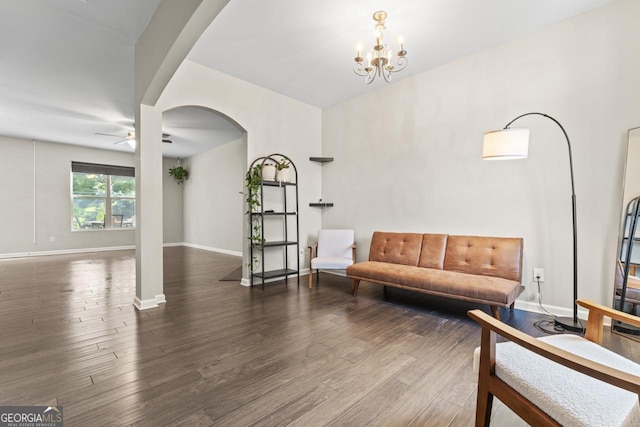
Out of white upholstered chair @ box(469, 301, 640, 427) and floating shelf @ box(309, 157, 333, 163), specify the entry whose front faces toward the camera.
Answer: the floating shelf

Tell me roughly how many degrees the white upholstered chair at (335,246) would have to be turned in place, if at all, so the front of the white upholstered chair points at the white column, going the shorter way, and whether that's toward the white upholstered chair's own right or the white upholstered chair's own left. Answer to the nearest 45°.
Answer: approximately 45° to the white upholstered chair's own right

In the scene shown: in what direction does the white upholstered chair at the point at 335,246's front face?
toward the camera

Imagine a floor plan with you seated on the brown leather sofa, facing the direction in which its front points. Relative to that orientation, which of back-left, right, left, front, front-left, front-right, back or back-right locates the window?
front-right

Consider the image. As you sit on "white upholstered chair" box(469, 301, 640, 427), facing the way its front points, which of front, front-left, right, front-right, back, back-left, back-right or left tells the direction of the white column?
front-left

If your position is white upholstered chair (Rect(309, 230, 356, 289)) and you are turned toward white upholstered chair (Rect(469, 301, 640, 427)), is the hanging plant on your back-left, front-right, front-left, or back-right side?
back-right

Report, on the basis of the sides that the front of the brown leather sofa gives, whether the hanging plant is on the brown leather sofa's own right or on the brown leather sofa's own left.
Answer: on the brown leather sofa's own right

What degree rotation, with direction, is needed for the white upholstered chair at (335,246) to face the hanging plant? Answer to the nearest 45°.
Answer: approximately 135° to its right

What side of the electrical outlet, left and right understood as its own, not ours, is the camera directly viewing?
front

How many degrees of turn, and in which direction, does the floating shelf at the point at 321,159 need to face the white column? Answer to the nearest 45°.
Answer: approximately 45° to its right

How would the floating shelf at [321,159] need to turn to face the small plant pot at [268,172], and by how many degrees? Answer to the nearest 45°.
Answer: approximately 45° to its right

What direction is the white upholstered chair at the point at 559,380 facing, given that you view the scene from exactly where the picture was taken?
facing away from the viewer and to the left of the viewer

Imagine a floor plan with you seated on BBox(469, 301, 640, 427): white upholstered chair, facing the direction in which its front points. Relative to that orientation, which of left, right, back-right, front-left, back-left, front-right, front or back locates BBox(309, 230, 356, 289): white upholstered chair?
front

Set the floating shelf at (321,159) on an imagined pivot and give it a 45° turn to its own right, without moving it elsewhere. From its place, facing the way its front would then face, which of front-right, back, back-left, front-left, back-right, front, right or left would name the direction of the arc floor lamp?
left

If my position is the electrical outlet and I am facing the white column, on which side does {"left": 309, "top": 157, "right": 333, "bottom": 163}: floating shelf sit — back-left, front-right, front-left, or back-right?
front-right
